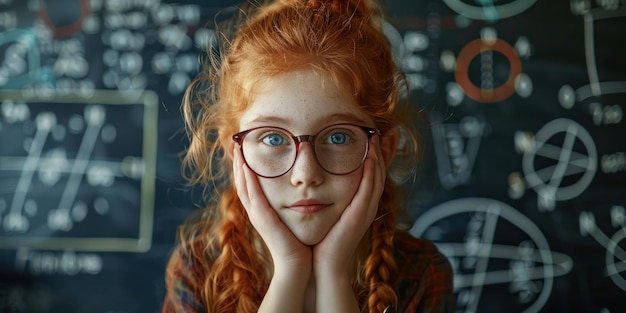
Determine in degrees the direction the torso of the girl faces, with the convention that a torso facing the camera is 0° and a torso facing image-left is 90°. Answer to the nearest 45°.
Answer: approximately 0°
